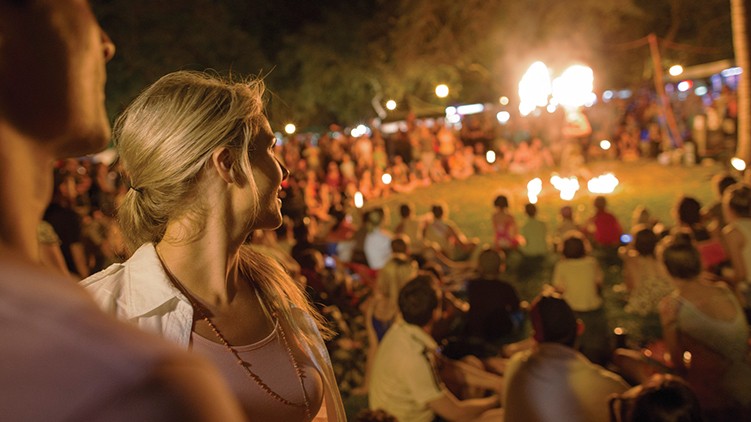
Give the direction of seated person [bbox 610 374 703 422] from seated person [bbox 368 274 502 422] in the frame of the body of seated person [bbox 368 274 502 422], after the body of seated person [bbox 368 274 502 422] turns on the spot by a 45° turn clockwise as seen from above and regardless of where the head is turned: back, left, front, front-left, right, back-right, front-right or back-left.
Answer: front-right

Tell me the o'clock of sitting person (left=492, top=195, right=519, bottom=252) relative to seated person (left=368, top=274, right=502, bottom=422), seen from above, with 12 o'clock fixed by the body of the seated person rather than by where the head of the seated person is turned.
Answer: The sitting person is roughly at 11 o'clock from the seated person.

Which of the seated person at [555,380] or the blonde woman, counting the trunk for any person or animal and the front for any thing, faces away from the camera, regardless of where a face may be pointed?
the seated person

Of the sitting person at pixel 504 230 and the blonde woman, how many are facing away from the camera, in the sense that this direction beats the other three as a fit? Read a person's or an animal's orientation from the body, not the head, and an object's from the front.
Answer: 1

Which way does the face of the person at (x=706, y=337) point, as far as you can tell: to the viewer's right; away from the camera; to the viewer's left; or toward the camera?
away from the camera

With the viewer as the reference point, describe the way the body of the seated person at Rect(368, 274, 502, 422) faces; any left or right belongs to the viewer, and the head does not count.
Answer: facing away from the viewer and to the right of the viewer

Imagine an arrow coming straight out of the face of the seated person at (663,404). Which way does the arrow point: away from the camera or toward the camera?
away from the camera

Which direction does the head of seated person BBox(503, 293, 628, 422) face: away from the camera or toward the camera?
away from the camera

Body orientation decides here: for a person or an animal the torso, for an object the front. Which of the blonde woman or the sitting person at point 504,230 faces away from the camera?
the sitting person

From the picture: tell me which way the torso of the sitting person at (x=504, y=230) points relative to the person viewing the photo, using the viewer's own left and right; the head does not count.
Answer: facing away from the viewer

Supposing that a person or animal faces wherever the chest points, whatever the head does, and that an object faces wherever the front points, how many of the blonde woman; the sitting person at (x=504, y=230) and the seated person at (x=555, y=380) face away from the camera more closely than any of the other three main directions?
2

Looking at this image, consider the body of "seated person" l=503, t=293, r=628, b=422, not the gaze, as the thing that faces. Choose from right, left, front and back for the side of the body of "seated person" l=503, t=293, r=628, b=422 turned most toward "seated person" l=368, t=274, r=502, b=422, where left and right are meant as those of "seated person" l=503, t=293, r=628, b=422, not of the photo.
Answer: left
